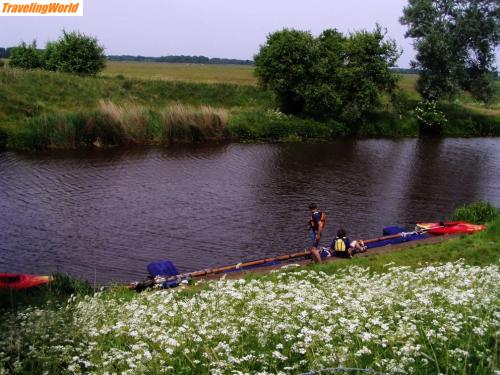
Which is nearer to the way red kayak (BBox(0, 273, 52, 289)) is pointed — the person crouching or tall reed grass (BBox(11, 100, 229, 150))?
the person crouching

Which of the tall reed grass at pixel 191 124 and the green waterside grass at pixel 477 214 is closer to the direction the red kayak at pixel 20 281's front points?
the green waterside grass

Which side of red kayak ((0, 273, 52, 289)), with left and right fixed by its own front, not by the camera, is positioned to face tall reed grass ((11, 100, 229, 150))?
left

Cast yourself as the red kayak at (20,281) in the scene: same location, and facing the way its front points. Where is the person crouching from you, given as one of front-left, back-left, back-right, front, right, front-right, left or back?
front

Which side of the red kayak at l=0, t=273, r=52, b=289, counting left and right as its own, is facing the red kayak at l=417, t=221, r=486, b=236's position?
front

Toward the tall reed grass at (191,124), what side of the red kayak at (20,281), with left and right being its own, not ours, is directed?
left

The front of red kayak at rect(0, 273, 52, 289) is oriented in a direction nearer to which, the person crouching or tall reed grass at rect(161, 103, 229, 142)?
the person crouching

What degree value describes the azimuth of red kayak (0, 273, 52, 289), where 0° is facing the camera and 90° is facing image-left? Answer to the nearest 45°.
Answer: approximately 270°

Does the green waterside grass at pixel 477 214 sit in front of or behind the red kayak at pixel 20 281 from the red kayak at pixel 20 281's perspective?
in front
